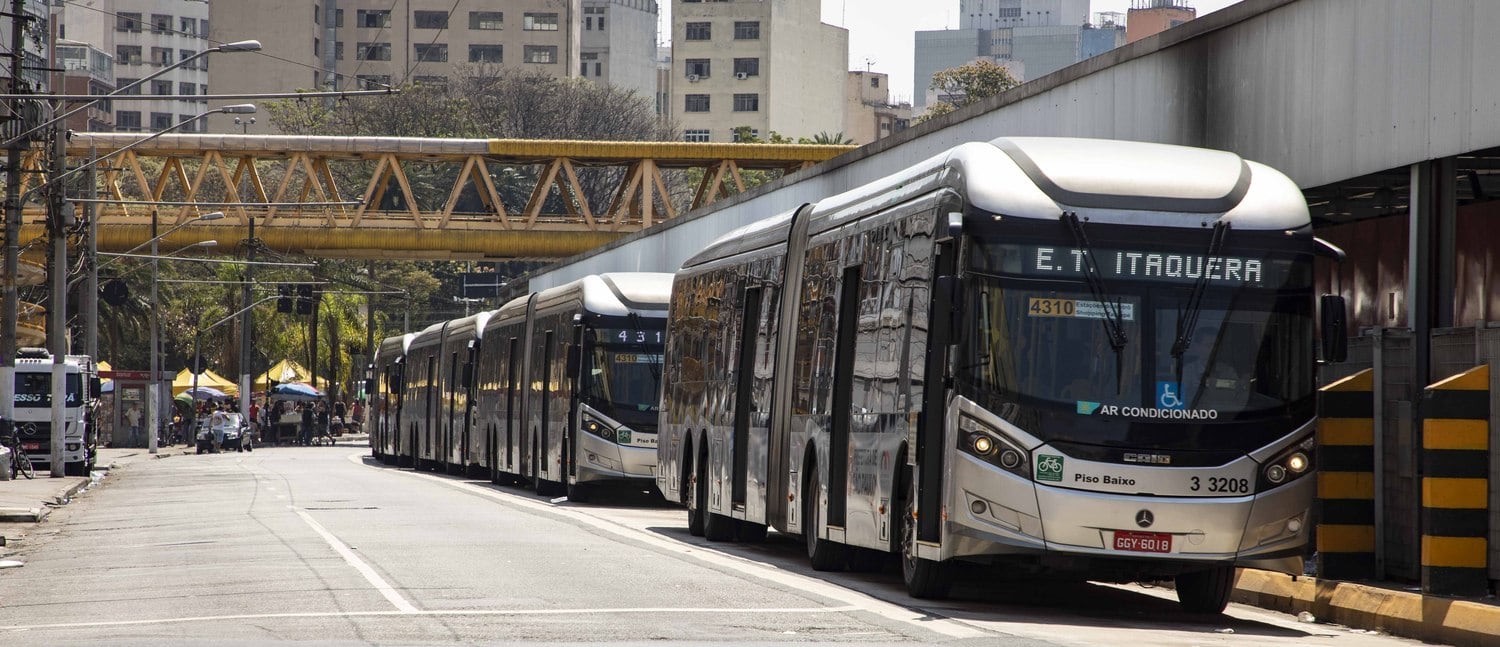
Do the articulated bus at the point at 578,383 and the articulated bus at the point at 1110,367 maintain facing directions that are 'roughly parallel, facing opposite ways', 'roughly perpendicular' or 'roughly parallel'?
roughly parallel

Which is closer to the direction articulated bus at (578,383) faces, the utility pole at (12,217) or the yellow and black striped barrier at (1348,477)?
the yellow and black striped barrier

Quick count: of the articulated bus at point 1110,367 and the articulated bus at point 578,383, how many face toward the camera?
2

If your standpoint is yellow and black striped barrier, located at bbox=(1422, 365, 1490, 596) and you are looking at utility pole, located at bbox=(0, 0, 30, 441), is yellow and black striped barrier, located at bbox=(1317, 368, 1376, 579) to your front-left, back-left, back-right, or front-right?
front-right

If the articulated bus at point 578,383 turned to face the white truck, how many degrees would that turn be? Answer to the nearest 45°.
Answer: approximately 135° to its right

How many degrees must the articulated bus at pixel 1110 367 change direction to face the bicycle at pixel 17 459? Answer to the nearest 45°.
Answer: approximately 135° to its right

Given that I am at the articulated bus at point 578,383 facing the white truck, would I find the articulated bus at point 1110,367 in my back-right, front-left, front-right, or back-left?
back-left

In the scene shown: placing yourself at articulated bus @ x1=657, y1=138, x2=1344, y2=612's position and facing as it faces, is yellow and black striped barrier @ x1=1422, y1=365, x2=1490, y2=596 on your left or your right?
on your left

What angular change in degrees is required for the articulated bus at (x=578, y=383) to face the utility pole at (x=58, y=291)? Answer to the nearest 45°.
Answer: approximately 135° to its right

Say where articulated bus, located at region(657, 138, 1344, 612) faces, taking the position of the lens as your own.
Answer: facing the viewer

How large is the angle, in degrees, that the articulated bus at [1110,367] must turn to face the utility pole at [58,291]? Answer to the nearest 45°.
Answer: approximately 135° to its right
